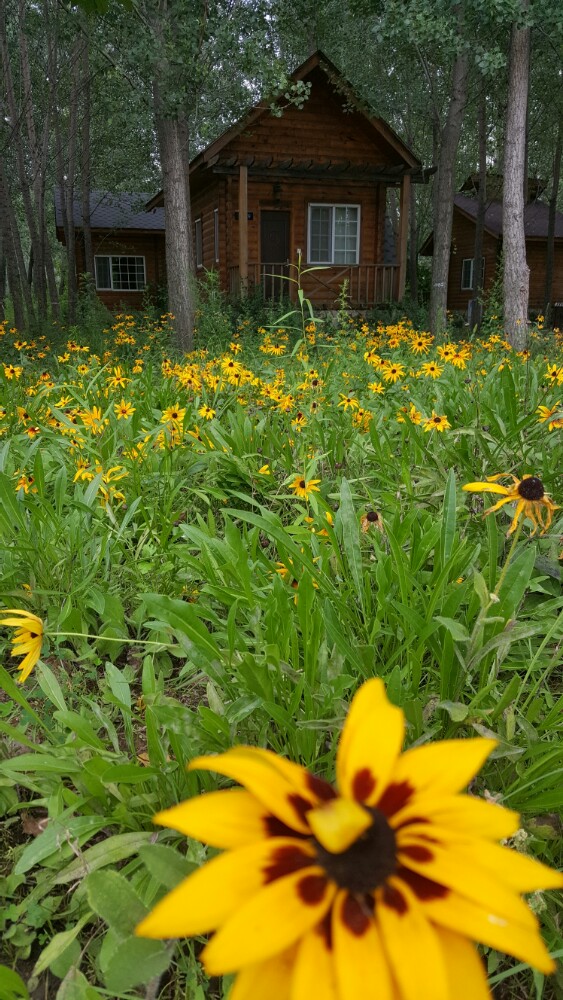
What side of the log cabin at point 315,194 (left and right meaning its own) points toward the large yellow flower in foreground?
front

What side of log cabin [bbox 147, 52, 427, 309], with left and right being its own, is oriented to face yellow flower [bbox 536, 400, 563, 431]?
front

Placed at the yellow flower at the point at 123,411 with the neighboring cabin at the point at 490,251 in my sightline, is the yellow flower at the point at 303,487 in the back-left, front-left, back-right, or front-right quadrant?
back-right

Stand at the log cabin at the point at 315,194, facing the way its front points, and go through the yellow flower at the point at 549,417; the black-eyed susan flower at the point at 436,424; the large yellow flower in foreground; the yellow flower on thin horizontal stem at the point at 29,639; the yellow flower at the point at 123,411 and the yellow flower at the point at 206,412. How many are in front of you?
6

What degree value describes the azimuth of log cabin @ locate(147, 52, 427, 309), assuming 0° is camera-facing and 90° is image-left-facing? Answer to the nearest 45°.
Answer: approximately 0°

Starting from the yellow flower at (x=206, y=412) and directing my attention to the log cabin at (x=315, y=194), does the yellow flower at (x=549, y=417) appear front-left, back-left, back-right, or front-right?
back-right

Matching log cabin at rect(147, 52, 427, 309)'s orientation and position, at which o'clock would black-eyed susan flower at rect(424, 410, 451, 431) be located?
The black-eyed susan flower is roughly at 12 o'clock from the log cabin.

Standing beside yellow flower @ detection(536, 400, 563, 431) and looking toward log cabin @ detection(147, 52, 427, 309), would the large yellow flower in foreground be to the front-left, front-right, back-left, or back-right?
back-left

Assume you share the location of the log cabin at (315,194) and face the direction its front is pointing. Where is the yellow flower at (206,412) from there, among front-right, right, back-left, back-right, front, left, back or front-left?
front

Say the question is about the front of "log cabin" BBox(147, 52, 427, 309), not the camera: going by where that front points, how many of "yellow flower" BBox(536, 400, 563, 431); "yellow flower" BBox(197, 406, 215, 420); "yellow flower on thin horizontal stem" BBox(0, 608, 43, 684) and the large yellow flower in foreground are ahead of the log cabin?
4

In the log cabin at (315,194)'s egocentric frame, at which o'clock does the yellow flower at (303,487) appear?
The yellow flower is roughly at 12 o'clock from the log cabin.

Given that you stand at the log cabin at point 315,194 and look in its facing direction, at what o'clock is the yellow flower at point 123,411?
The yellow flower is roughly at 12 o'clock from the log cabin.

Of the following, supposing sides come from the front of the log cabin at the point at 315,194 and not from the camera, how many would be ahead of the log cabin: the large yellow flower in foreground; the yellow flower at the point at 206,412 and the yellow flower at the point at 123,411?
3

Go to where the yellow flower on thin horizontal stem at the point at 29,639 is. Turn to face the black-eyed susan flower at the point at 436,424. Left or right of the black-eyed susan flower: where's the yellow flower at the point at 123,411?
left

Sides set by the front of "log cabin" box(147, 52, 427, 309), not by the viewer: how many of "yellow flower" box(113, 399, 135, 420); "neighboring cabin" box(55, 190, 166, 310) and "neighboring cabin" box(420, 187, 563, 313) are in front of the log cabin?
1

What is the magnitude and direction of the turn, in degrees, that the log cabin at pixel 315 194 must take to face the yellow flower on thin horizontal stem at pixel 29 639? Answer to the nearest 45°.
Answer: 0° — it already faces it

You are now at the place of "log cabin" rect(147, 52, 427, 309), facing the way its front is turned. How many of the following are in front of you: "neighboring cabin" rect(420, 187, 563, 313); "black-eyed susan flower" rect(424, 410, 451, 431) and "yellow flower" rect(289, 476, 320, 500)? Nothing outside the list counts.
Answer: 2
